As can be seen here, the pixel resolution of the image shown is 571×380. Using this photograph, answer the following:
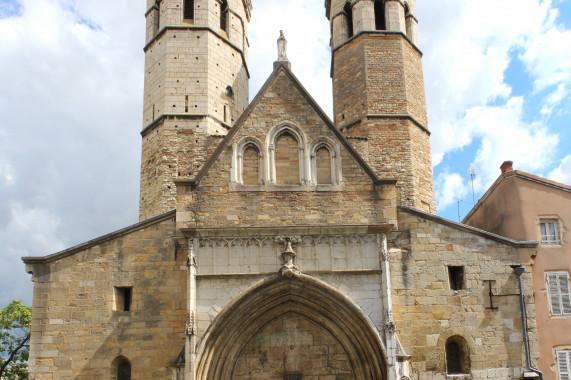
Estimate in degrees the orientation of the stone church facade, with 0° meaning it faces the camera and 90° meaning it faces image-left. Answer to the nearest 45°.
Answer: approximately 0°

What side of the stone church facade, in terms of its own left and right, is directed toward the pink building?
left
